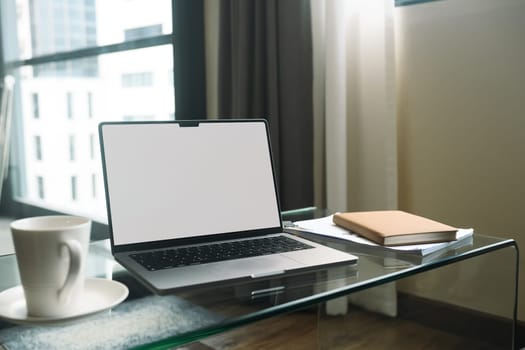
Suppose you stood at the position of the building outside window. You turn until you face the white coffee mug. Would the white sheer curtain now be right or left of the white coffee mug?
left

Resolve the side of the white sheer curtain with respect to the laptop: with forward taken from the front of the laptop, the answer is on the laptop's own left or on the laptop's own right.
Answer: on the laptop's own left

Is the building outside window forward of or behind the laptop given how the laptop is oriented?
behind

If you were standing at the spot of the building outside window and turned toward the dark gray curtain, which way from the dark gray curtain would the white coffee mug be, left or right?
right
